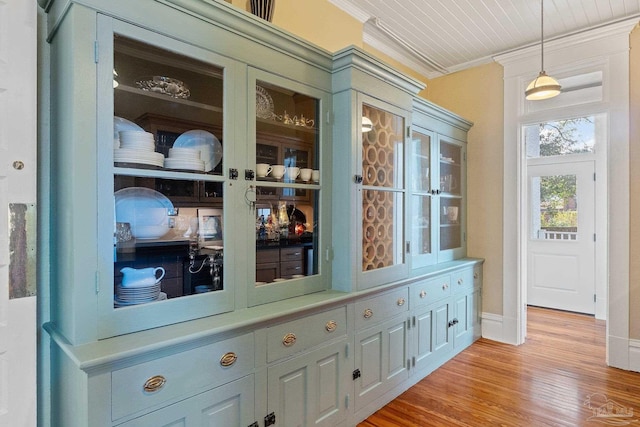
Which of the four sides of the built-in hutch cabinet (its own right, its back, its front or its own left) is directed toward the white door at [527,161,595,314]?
left

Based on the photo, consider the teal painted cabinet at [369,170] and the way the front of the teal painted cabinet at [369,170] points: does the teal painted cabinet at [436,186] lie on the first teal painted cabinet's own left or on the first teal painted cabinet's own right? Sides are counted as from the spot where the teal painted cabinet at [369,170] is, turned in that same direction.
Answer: on the first teal painted cabinet's own left

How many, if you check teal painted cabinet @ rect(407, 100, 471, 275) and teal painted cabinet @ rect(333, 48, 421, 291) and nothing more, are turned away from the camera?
0

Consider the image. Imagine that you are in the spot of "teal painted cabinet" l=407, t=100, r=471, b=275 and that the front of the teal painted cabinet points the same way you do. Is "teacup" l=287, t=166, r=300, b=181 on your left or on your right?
on your right

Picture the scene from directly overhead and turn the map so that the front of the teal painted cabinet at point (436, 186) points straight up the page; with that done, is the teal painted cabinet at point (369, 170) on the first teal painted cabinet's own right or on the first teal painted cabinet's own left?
on the first teal painted cabinet's own right

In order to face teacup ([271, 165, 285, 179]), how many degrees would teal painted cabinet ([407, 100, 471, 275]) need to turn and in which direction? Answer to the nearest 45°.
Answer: approximately 90° to its right

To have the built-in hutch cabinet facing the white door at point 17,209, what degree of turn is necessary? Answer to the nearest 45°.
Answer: approximately 135° to its right

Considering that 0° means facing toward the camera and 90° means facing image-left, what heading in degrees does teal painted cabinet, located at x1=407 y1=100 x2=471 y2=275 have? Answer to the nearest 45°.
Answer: approximately 315°

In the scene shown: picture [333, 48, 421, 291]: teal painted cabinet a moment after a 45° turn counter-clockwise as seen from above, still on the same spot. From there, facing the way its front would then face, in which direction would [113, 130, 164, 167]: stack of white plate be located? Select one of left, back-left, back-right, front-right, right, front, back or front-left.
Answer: back-right

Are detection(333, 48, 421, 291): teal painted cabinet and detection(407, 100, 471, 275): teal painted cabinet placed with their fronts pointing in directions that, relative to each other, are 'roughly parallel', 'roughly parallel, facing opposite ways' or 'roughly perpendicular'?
roughly parallel

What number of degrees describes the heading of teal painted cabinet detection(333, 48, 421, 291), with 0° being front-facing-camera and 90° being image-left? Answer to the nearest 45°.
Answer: approximately 315°
